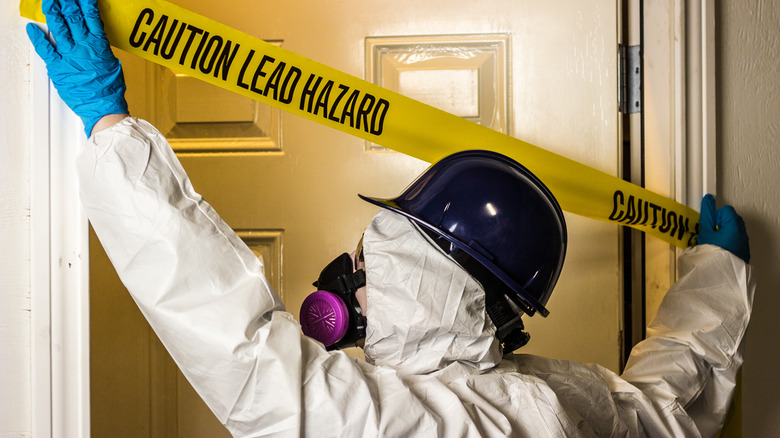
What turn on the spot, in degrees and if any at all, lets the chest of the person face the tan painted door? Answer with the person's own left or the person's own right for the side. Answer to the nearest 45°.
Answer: approximately 45° to the person's own right

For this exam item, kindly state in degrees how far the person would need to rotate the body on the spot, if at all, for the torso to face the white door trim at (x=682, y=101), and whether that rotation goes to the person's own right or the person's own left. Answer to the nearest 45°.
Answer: approximately 90° to the person's own right

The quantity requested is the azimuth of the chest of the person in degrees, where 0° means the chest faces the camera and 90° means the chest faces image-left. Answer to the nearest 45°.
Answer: approximately 135°

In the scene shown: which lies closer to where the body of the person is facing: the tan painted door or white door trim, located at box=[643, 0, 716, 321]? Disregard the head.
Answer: the tan painted door
